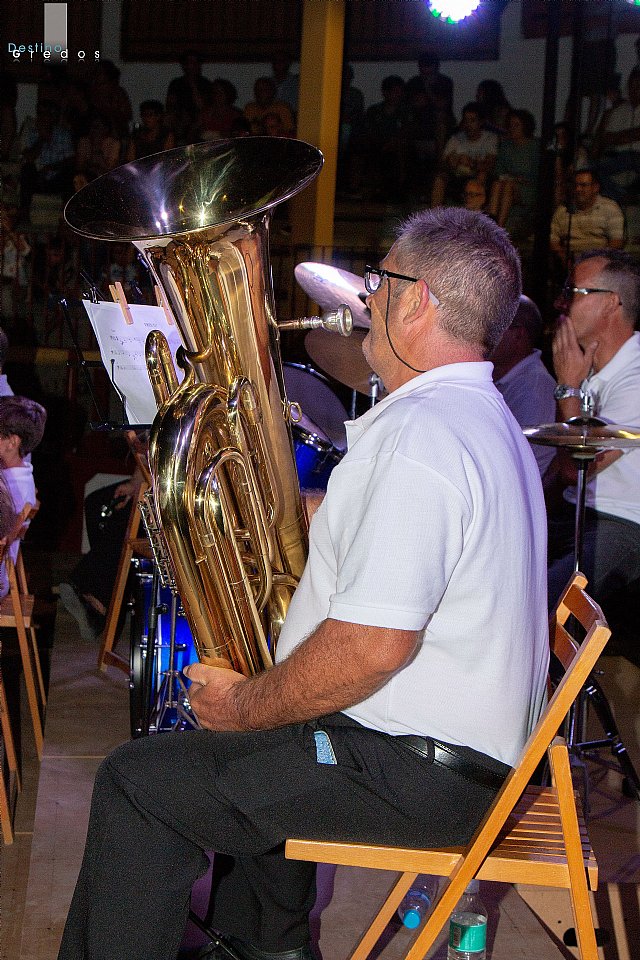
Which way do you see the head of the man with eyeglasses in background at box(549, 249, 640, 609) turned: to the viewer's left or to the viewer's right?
to the viewer's left

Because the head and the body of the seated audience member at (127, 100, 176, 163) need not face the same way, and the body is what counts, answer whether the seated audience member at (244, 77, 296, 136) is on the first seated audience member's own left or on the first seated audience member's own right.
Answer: on the first seated audience member's own left

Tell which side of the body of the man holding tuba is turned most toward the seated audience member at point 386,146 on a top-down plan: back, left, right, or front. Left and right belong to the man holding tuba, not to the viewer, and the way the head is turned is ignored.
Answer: right

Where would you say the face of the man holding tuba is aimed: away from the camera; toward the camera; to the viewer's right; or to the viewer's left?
to the viewer's left

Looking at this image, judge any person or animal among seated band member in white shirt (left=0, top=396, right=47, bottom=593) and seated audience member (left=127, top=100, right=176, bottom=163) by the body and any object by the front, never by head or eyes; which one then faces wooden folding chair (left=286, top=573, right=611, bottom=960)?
seated audience member (left=127, top=100, right=176, bottom=163)

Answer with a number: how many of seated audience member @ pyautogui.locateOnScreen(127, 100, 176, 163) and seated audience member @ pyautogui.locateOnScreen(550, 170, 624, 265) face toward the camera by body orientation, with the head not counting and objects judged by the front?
2

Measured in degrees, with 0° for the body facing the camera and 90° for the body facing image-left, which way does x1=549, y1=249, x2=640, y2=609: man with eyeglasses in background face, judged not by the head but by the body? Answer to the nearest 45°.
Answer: approximately 90°

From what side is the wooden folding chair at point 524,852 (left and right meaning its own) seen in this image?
left
